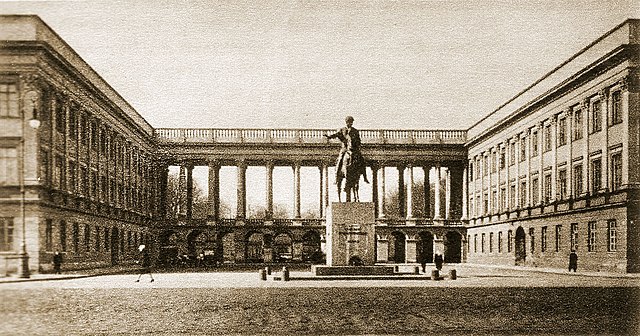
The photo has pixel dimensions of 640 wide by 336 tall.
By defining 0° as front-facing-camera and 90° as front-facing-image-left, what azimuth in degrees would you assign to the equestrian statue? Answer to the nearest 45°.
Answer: approximately 0°

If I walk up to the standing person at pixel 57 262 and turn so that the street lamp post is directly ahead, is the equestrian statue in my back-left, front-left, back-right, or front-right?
back-left

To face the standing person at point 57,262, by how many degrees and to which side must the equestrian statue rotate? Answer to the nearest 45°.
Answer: approximately 45° to its right

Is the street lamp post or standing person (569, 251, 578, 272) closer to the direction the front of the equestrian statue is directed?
the street lamp post
